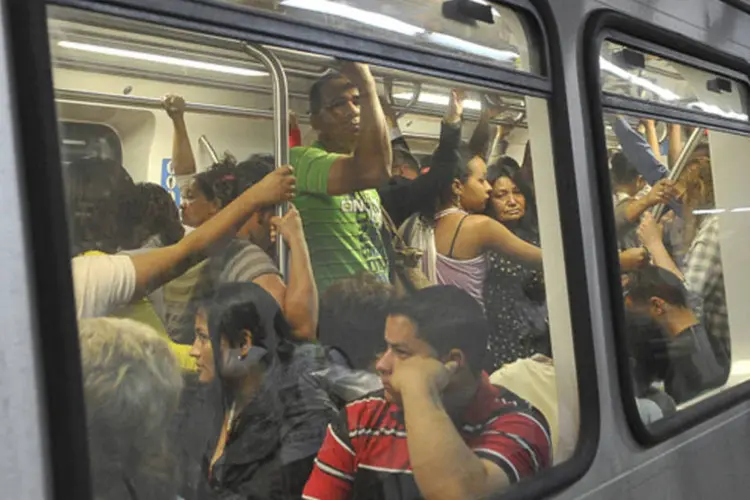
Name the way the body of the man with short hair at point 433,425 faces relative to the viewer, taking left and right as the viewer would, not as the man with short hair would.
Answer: facing the viewer and to the left of the viewer

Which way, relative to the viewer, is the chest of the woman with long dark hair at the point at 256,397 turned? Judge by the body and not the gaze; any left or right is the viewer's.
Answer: facing to the left of the viewer

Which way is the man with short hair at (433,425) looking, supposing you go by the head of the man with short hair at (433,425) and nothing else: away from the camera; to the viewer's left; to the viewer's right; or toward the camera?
to the viewer's left

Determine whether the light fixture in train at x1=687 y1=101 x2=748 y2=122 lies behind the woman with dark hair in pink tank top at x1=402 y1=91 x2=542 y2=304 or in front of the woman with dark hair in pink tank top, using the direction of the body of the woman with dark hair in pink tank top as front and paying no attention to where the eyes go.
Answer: in front

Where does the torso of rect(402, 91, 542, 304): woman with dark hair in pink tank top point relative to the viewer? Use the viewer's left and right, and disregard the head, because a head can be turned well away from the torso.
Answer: facing away from the viewer and to the right of the viewer

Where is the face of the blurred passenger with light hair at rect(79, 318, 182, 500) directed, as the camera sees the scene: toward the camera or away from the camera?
away from the camera

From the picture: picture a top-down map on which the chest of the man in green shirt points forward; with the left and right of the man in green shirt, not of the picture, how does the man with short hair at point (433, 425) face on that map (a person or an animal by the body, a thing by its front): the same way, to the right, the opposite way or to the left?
to the right

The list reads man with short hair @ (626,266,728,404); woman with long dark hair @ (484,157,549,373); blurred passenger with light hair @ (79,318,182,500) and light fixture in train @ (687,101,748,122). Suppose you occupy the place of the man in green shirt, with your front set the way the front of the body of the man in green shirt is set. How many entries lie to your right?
1

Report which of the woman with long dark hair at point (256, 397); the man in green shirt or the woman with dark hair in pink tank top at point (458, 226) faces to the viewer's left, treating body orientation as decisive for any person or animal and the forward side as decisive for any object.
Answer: the woman with long dark hair at point (256, 397)

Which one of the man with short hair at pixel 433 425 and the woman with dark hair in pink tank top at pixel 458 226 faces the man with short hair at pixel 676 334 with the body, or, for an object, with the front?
the woman with dark hair in pink tank top

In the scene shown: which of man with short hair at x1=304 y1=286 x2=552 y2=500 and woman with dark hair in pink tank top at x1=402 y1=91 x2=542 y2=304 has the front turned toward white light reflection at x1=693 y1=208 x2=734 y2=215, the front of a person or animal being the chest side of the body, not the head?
the woman with dark hair in pink tank top

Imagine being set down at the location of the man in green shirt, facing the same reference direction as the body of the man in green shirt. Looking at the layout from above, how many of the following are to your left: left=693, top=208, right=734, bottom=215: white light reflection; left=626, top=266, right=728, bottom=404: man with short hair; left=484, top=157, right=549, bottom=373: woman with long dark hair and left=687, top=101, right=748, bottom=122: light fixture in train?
4

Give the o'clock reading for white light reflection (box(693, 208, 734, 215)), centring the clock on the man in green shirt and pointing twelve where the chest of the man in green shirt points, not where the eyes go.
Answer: The white light reflection is roughly at 9 o'clock from the man in green shirt.

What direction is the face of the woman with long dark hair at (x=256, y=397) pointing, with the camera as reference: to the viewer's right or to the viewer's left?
to the viewer's left

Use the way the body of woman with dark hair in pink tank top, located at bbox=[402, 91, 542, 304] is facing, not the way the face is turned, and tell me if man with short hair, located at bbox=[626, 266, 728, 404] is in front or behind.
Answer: in front

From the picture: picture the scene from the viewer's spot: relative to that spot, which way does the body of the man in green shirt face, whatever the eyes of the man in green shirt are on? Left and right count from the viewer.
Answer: facing the viewer and to the right of the viewer

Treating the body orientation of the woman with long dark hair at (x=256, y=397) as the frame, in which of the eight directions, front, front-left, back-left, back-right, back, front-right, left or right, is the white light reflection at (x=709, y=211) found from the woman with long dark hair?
back-right

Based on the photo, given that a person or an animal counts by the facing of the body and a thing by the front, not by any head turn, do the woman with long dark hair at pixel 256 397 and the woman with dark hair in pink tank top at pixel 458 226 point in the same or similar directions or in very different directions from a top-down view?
very different directions
